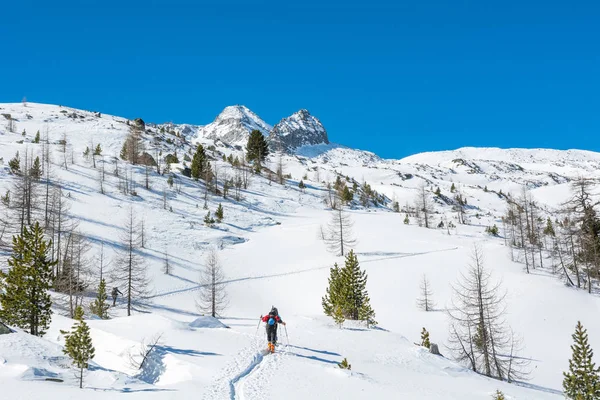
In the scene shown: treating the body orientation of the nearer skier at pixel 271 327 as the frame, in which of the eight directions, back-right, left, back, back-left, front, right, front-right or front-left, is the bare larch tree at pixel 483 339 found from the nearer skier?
front-right

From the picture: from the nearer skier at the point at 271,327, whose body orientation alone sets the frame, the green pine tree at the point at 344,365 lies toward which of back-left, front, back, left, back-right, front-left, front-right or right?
back-right

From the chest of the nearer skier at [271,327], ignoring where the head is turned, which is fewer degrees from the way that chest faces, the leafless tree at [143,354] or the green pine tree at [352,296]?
the green pine tree

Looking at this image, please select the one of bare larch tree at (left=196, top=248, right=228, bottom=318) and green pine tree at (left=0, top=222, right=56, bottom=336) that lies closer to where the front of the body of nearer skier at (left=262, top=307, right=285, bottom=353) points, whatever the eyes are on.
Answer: the bare larch tree

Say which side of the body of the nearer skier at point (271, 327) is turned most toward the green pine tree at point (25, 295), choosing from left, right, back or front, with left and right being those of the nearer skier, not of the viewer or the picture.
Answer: left

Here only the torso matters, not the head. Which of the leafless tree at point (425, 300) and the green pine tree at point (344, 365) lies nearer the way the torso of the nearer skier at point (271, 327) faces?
the leafless tree

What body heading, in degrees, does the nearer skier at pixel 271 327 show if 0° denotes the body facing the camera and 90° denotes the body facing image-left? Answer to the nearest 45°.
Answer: approximately 180°

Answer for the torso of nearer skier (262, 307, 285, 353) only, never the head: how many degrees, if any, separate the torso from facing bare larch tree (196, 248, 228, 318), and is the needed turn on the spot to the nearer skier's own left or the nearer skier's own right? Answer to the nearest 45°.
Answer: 0° — they already face it

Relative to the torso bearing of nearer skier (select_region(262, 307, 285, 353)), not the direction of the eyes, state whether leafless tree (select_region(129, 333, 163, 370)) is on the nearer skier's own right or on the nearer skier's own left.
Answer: on the nearer skier's own left
